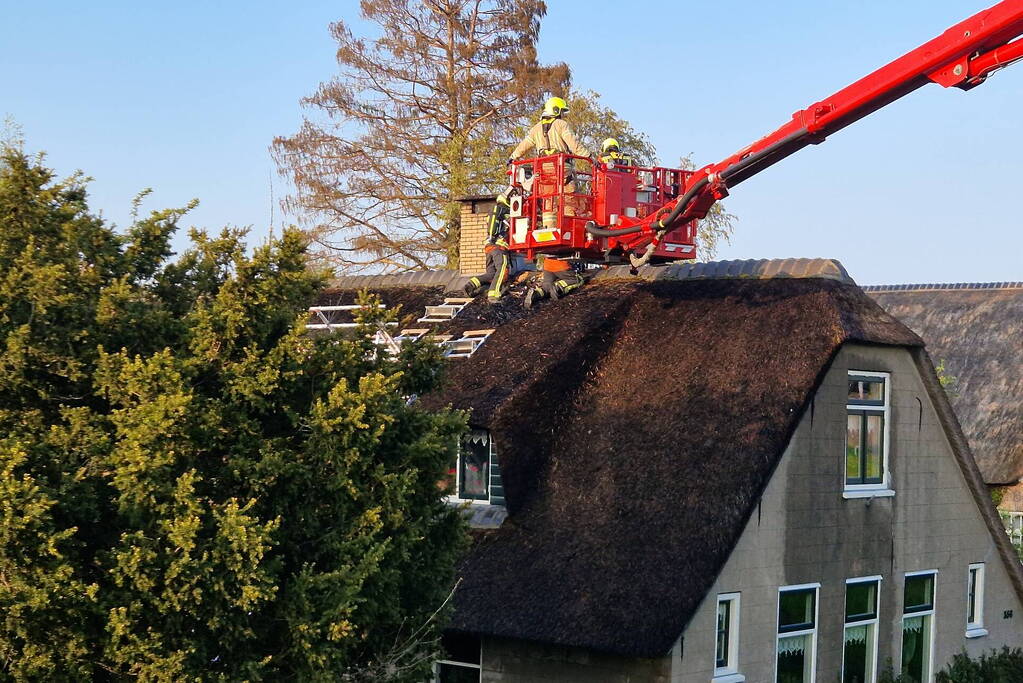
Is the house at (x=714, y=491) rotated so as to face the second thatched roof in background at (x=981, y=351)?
no

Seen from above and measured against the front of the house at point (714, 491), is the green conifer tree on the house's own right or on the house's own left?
on the house's own right
